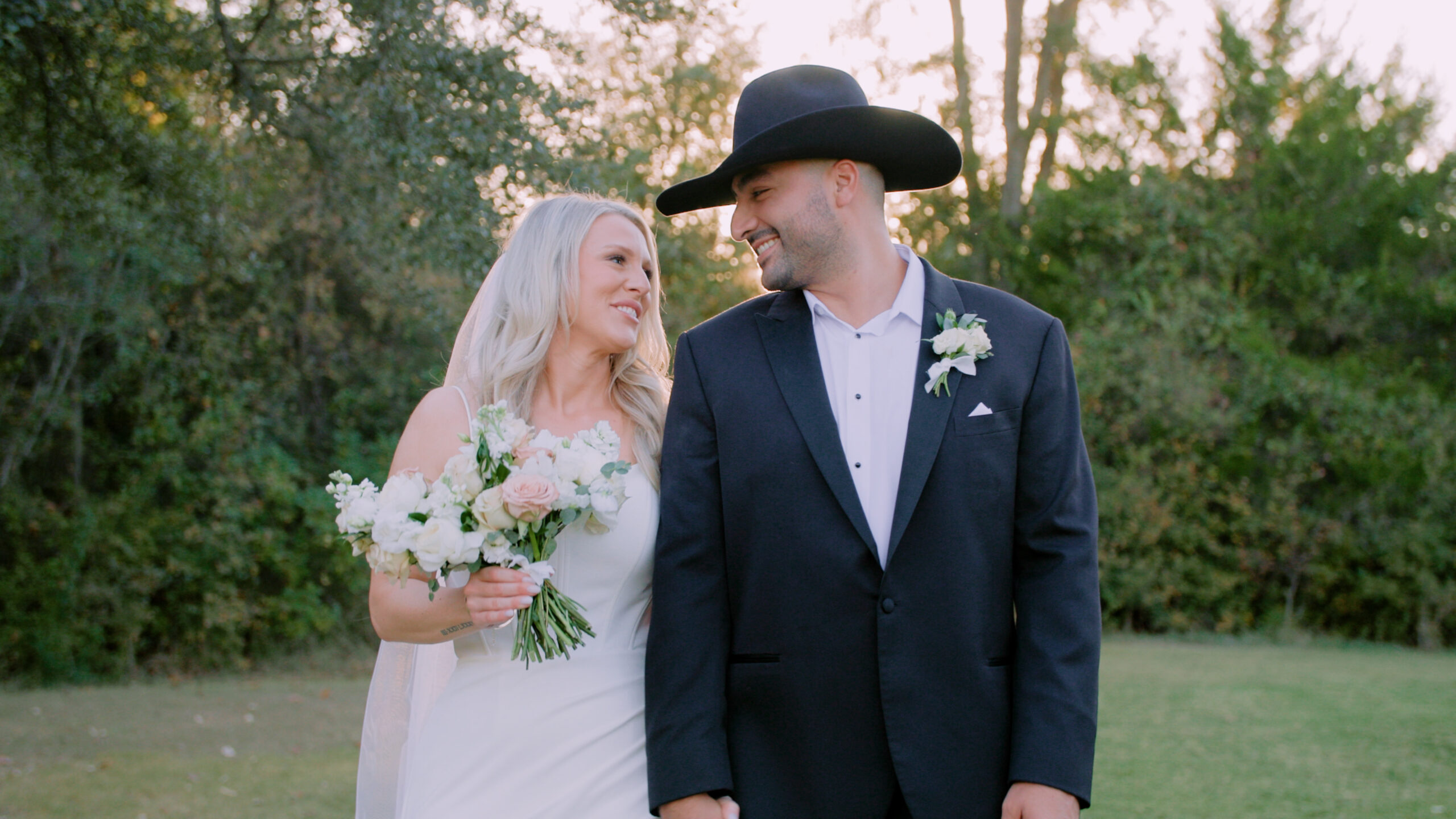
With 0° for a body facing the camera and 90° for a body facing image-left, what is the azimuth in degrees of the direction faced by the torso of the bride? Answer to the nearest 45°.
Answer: approximately 315°

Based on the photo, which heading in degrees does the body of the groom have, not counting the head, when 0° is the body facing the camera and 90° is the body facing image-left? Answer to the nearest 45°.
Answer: approximately 0°

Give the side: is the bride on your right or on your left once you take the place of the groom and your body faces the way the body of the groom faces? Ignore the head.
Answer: on your right
